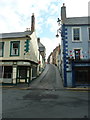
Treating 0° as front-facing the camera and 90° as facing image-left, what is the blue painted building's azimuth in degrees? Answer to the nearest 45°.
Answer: approximately 0°
